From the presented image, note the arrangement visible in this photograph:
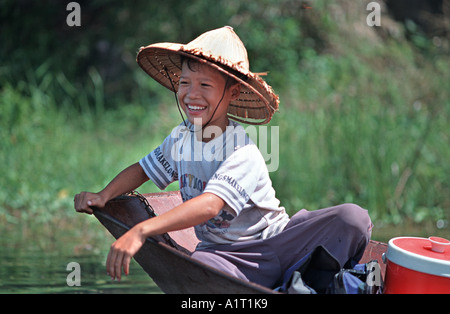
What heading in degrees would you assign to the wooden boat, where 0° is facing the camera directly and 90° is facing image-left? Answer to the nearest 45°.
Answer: approximately 90°

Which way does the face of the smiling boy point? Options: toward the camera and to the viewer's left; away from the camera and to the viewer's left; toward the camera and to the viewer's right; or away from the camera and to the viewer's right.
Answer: toward the camera and to the viewer's left
